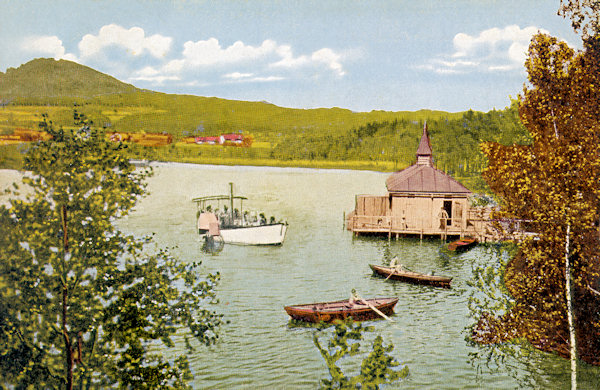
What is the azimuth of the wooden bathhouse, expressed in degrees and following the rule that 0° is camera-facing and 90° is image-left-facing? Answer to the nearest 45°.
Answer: approximately 0°

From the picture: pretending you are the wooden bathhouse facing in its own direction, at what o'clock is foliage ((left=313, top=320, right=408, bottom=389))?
The foliage is roughly at 12 o'clock from the wooden bathhouse.

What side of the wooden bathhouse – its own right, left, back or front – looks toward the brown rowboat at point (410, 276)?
front

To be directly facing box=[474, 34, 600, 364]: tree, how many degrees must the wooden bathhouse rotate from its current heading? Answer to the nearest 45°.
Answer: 0° — it already faces it

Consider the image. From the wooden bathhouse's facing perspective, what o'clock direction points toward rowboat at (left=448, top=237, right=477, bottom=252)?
The rowboat is roughly at 11 o'clock from the wooden bathhouse.

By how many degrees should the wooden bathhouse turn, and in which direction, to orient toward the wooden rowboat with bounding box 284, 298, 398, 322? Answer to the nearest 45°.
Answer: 0° — it already faces it

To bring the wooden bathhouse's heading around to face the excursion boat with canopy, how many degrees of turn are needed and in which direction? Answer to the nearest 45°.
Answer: approximately 45° to its right
